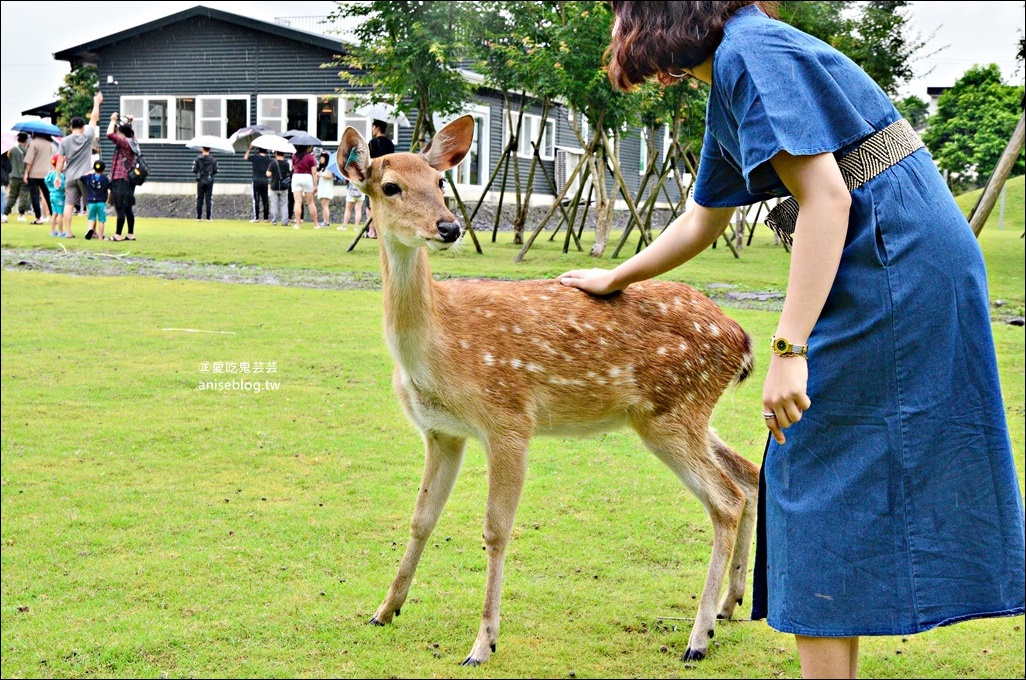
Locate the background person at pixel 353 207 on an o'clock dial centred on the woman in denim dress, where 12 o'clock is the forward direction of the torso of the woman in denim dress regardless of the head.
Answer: The background person is roughly at 2 o'clock from the woman in denim dress.

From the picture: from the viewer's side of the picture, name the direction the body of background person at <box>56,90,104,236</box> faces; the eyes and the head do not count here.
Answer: away from the camera

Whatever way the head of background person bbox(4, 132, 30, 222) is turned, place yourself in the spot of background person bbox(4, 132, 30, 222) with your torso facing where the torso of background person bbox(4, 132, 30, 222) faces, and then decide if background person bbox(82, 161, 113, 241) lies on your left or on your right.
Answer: on your right

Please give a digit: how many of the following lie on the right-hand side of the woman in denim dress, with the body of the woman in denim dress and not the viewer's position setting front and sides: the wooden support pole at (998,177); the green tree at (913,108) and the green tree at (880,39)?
3

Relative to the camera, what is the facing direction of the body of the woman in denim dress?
to the viewer's left
